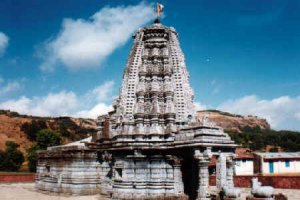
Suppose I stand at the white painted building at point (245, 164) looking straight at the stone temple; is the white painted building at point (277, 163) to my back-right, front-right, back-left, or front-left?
back-left

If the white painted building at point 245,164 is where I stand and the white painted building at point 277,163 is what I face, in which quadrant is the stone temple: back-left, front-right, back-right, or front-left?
back-right

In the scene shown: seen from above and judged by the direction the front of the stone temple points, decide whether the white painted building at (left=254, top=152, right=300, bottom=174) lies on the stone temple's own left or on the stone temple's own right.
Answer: on the stone temple's own left

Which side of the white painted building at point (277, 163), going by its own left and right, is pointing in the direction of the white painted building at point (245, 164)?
right

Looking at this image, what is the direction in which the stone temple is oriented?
to the viewer's right

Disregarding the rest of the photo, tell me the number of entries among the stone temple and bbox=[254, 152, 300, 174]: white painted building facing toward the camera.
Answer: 1

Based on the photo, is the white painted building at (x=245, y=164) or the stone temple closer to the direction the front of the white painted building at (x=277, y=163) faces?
the stone temple

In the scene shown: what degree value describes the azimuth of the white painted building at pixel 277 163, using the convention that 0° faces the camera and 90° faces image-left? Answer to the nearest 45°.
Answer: approximately 0°

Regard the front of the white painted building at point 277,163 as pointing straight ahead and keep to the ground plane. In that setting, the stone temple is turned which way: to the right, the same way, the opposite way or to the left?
to the left

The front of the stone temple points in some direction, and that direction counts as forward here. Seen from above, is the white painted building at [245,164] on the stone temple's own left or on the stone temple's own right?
on the stone temple's own left
